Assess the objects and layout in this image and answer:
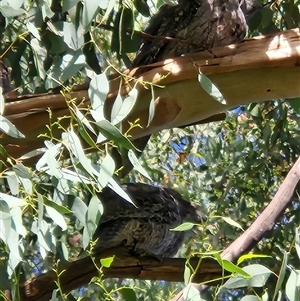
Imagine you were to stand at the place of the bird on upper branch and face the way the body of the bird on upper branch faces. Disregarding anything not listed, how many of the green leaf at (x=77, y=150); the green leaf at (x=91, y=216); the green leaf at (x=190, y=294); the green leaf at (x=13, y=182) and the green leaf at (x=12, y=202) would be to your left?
0

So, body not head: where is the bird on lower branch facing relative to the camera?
to the viewer's right

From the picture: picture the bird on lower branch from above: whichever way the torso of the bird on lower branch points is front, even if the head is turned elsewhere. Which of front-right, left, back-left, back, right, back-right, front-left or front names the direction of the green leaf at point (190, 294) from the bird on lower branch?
right

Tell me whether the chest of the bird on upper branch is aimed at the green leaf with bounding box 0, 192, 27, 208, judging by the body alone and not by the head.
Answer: no
